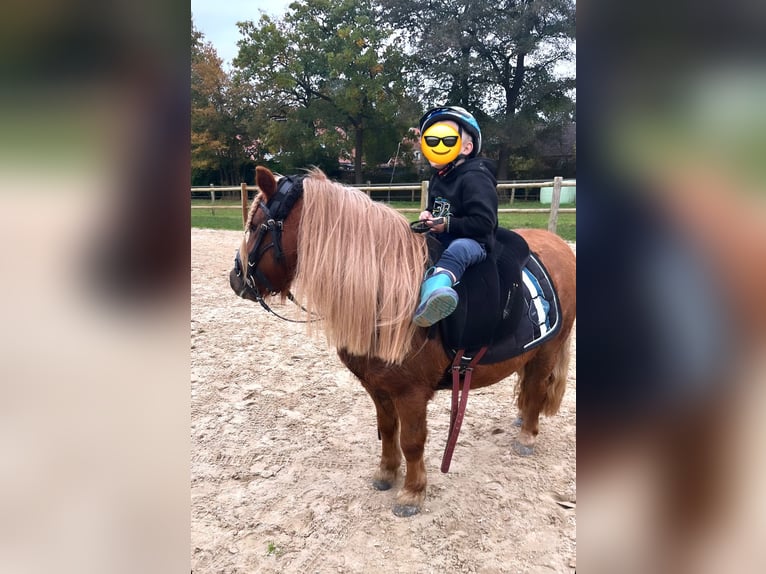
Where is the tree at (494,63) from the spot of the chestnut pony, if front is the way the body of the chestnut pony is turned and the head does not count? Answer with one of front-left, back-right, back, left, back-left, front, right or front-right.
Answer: back-right

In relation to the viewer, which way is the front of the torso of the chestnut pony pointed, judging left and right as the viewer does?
facing the viewer and to the left of the viewer

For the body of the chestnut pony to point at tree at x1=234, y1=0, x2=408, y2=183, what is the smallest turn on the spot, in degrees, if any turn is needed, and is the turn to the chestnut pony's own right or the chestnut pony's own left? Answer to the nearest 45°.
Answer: approximately 135° to the chestnut pony's own right
